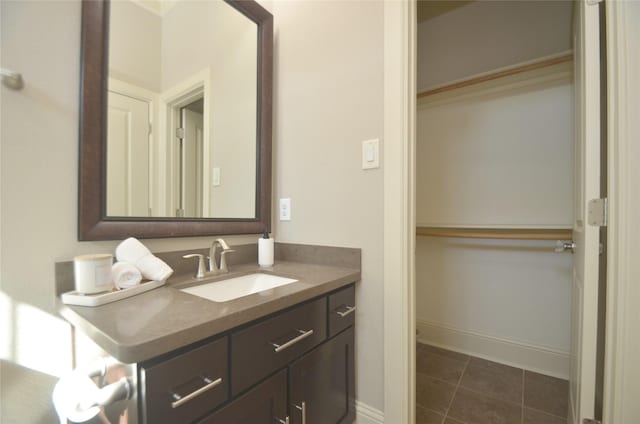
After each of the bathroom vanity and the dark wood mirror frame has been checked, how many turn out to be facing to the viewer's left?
0

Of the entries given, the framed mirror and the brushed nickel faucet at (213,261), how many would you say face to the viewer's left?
0

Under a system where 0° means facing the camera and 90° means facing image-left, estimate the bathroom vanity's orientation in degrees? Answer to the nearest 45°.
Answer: approximately 315°

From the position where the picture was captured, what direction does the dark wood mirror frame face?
facing the viewer and to the right of the viewer

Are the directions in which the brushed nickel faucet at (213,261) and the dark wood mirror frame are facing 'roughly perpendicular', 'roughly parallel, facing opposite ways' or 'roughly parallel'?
roughly parallel

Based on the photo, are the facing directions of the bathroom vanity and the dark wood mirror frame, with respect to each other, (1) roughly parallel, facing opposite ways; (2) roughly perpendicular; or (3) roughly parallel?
roughly parallel

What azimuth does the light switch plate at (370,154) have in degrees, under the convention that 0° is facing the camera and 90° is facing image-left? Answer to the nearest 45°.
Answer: approximately 45°

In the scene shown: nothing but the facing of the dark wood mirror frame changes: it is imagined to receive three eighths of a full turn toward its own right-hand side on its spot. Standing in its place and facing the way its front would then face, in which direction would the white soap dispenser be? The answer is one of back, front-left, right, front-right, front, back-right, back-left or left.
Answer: back

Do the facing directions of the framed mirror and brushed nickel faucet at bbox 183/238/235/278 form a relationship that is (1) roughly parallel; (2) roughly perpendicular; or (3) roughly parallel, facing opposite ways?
roughly parallel
